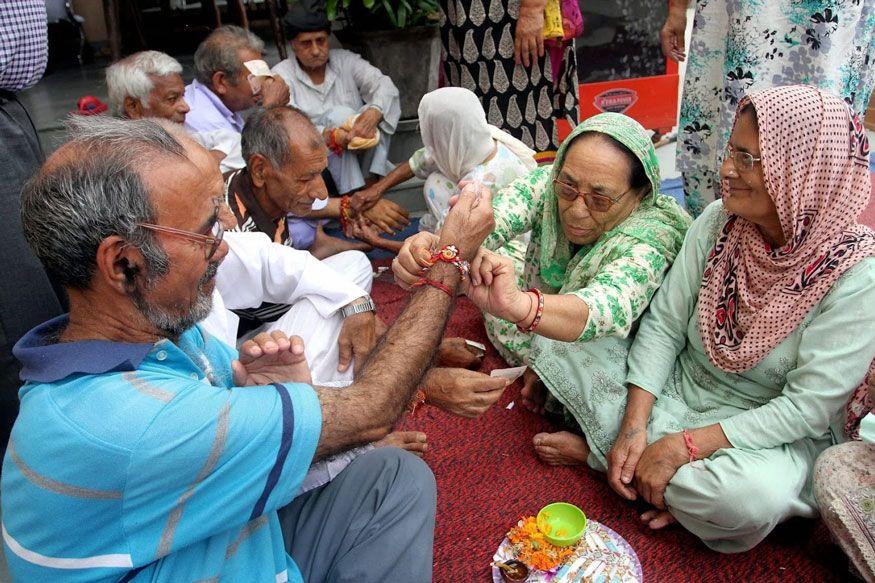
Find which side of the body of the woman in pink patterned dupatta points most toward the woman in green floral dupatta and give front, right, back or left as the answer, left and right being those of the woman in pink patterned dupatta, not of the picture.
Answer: right

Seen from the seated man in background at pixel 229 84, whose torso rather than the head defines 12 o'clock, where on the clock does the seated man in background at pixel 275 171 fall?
the seated man in background at pixel 275 171 is roughly at 3 o'clock from the seated man in background at pixel 229 84.

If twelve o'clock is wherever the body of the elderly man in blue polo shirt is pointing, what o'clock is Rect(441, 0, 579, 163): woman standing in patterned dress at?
The woman standing in patterned dress is roughly at 10 o'clock from the elderly man in blue polo shirt.

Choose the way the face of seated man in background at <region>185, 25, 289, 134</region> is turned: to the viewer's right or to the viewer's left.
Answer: to the viewer's right

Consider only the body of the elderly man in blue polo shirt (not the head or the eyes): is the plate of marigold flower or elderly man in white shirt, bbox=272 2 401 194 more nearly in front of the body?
the plate of marigold flower

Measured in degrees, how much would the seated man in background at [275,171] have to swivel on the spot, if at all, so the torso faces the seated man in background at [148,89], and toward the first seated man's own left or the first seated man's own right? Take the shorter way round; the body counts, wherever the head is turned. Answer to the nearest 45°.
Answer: approximately 135° to the first seated man's own left

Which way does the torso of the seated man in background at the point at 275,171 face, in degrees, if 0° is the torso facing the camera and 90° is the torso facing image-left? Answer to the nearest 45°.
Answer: approximately 270°

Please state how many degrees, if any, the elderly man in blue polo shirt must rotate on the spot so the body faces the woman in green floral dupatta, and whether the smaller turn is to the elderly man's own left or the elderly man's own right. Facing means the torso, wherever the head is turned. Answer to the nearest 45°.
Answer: approximately 45° to the elderly man's own left

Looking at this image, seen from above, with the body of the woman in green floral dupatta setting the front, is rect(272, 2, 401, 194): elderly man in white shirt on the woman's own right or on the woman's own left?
on the woman's own right

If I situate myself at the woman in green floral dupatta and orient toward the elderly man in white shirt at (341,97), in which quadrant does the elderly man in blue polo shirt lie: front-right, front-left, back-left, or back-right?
back-left

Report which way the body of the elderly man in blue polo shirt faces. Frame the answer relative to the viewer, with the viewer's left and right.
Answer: facing to the right of the viewer

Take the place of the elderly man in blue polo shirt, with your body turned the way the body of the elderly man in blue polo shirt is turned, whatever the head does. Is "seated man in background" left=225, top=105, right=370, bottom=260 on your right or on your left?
on your left

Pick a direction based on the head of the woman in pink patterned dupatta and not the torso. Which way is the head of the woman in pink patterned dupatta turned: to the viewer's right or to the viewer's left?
to the viewer's left

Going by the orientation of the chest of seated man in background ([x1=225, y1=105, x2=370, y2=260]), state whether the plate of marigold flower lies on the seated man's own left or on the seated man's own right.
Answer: on the seated man's own right

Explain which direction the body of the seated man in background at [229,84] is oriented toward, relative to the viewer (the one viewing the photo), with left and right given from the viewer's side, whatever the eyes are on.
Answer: facing to the right of the viewer
